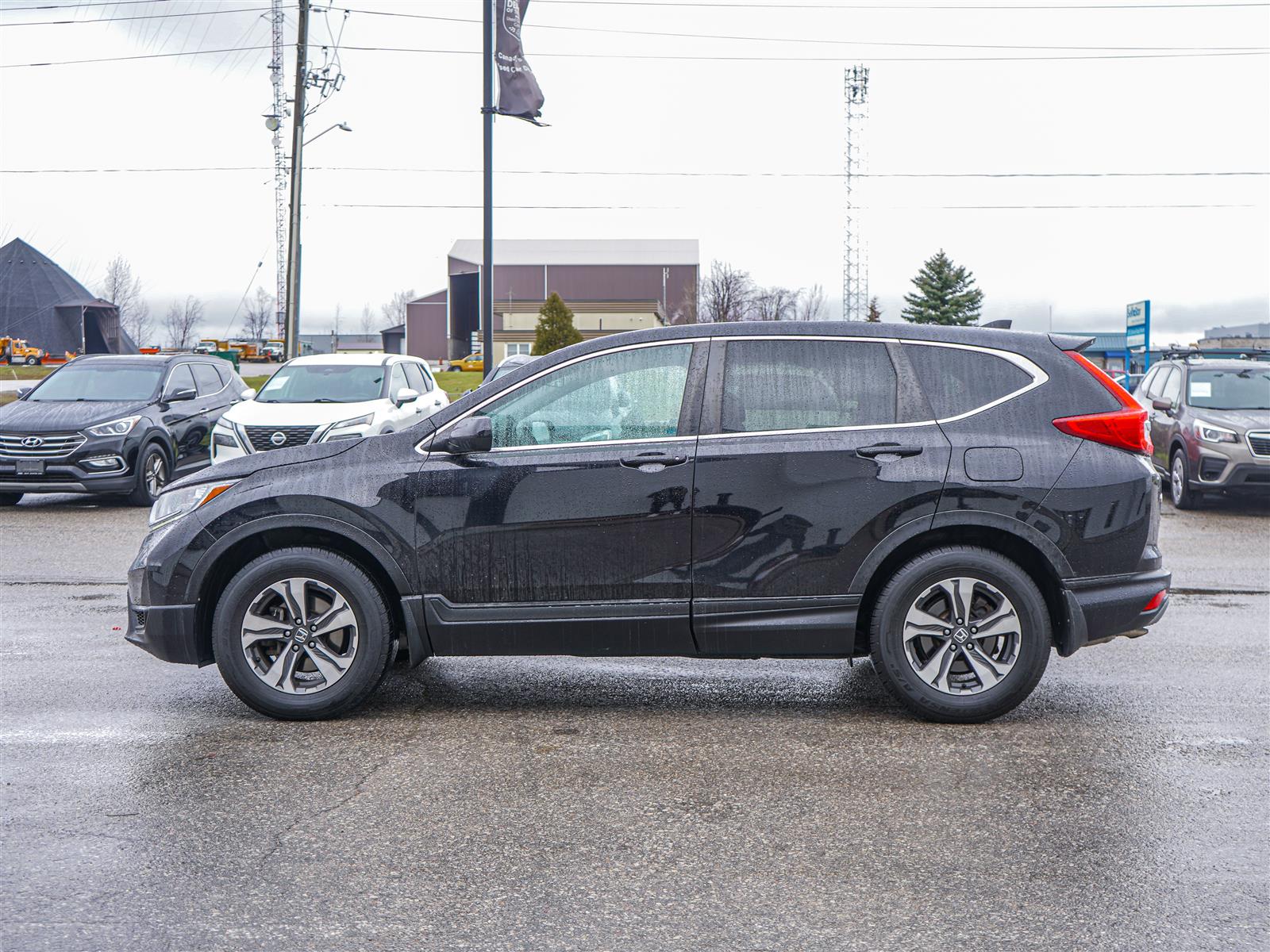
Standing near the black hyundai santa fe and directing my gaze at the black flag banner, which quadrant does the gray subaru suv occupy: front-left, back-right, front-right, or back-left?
front-right

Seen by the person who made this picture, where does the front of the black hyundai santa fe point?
facing the viewer and to the left of the viewer

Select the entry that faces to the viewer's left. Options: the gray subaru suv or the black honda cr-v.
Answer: the black honda cr-v

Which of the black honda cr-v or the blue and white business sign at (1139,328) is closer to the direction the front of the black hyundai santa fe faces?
the black honda cr-v

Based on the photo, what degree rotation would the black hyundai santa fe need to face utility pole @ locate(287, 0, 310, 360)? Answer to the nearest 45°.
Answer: approximately 135° to its right

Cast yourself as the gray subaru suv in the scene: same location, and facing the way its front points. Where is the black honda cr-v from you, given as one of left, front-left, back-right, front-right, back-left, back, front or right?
front-right

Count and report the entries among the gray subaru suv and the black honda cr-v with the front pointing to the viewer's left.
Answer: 1

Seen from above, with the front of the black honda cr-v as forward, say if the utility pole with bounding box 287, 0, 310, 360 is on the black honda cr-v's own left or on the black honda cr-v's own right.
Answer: on the black honda cr-v's own right

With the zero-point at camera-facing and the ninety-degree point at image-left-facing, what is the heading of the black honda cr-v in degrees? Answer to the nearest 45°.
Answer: approximately 90°

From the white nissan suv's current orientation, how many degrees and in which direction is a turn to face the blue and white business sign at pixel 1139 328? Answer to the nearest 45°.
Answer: approximately 180°

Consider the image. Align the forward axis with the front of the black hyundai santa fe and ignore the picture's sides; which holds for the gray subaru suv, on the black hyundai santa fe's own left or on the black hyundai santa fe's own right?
on the black hyundai santa fe's own left
